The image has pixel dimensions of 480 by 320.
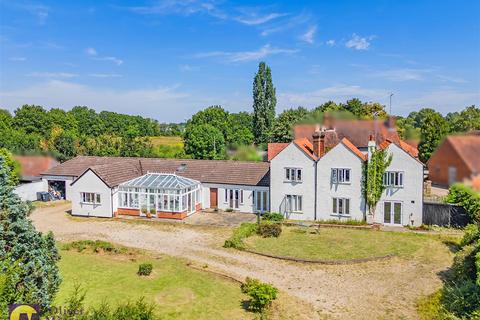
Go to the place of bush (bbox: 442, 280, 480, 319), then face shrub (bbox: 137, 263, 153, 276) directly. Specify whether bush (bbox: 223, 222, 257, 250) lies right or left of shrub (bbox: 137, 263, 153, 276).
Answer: right

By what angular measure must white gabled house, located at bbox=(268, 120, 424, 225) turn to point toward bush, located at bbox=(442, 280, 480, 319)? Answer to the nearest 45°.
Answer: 0° — it already faces it

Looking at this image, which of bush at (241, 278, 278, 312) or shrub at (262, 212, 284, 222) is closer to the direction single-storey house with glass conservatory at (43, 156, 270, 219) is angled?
the bush

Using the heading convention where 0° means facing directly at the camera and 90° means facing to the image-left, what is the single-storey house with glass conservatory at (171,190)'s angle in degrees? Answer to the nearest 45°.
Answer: approximately 0°

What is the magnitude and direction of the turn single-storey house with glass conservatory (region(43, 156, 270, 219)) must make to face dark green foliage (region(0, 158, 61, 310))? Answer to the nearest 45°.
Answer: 0° — it already faces it

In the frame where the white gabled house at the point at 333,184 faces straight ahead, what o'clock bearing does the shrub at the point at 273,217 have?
The shrub is roughly at 3 o'clock from the white gabled house.

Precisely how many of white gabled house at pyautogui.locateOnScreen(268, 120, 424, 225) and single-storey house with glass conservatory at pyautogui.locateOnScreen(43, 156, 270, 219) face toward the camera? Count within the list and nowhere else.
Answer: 2

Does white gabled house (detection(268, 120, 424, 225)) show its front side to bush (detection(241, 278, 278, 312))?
yes

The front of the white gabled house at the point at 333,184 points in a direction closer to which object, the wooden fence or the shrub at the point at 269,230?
the shrub
